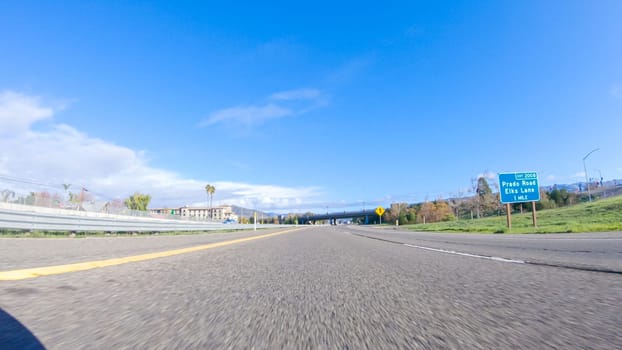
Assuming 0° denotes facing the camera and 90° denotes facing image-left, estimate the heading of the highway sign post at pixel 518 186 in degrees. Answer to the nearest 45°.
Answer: approximately 0°
